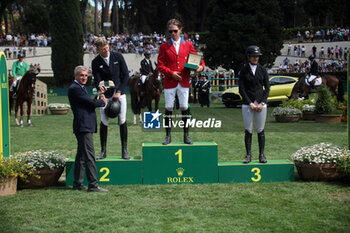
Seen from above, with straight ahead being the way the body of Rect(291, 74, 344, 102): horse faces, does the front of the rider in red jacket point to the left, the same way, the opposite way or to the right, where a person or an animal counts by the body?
to the left

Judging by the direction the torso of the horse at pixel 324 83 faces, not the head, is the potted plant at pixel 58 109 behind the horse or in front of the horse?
in front

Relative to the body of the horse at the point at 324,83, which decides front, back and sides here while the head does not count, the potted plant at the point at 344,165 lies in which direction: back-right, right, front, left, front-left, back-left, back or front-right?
left

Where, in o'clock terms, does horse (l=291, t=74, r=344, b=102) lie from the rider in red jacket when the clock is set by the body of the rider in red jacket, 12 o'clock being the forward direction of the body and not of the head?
The horse is roughly at 7 o'clock from the rider in red jacket.

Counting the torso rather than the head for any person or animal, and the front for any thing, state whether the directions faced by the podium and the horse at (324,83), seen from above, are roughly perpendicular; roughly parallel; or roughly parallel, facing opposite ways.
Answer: roughly perpendicular

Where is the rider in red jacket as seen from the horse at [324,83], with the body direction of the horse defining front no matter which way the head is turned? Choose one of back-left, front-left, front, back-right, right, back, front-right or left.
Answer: left

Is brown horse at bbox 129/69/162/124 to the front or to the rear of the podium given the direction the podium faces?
to the rear

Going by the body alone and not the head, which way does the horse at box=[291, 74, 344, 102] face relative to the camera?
to the viewer's left

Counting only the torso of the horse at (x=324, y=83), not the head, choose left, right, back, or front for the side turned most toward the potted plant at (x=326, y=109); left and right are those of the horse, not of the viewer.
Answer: left

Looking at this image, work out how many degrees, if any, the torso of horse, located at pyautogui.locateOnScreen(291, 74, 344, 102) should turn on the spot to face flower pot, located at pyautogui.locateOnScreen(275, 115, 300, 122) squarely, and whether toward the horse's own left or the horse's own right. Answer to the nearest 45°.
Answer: approximately 90° to the horse's own left

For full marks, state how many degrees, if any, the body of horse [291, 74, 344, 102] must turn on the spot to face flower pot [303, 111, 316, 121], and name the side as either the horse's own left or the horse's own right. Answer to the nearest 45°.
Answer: approximately 90° to the horse's own left

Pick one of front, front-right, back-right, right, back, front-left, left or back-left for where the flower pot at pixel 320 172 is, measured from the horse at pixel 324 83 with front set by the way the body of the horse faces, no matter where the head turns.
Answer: left

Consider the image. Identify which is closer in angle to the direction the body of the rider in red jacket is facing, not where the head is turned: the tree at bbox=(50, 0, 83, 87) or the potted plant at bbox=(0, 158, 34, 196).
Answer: the potted plant

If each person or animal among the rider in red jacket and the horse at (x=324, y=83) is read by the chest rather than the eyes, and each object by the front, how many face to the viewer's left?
1

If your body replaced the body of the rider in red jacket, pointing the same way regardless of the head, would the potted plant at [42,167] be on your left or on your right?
on your right

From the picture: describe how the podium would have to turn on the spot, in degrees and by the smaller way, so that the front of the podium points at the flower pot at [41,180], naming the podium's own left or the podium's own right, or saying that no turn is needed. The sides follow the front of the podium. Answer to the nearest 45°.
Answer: approximately 90° to the podium's own right
